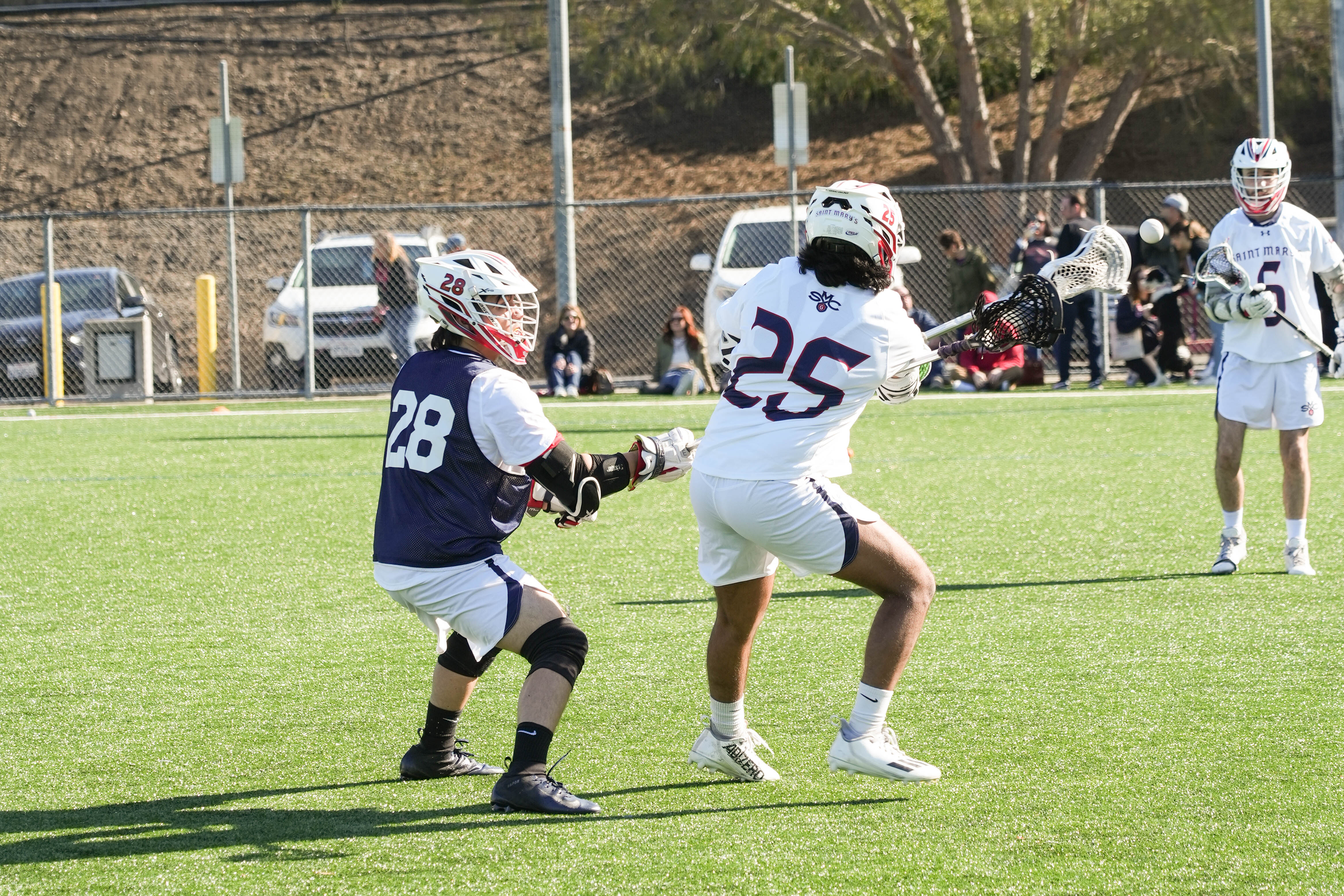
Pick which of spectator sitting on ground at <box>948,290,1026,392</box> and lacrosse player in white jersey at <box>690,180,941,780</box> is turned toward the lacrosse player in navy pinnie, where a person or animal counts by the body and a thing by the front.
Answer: the spectator sitting on ground

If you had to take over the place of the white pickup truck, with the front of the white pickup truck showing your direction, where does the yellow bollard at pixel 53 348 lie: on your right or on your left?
on your right

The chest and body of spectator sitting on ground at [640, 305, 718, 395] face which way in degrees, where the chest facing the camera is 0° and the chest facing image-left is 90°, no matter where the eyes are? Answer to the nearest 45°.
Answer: approximately 0°

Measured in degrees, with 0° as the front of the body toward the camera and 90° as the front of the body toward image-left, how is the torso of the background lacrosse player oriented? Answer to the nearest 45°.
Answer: approximately 0°

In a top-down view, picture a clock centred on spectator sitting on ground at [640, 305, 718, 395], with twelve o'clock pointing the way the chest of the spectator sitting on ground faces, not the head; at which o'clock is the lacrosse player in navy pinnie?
The lacrosse player in navy pinnie is roughly at 12 o'clock from the spectator sitting on ground.

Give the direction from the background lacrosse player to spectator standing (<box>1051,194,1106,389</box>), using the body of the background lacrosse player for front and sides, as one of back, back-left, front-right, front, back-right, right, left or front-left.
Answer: back

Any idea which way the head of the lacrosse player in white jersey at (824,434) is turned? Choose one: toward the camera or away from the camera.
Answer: away from the camera

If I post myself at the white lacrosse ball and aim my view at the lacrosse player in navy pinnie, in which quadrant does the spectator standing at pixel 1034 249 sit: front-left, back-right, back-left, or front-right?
back-right

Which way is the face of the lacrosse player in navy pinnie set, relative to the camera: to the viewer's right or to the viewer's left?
to the viewer's right

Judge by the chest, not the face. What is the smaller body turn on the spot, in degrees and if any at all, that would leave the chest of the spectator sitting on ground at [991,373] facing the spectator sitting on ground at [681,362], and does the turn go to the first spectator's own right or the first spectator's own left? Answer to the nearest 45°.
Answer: approximately 90° to the first spectator's own right

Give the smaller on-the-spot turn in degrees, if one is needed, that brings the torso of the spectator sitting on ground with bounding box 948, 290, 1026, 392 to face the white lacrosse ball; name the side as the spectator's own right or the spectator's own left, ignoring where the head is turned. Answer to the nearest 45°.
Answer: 0° — they already face it

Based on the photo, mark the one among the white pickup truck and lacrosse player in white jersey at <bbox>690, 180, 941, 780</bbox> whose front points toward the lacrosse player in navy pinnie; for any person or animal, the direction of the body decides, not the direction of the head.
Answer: the white pickup truck
